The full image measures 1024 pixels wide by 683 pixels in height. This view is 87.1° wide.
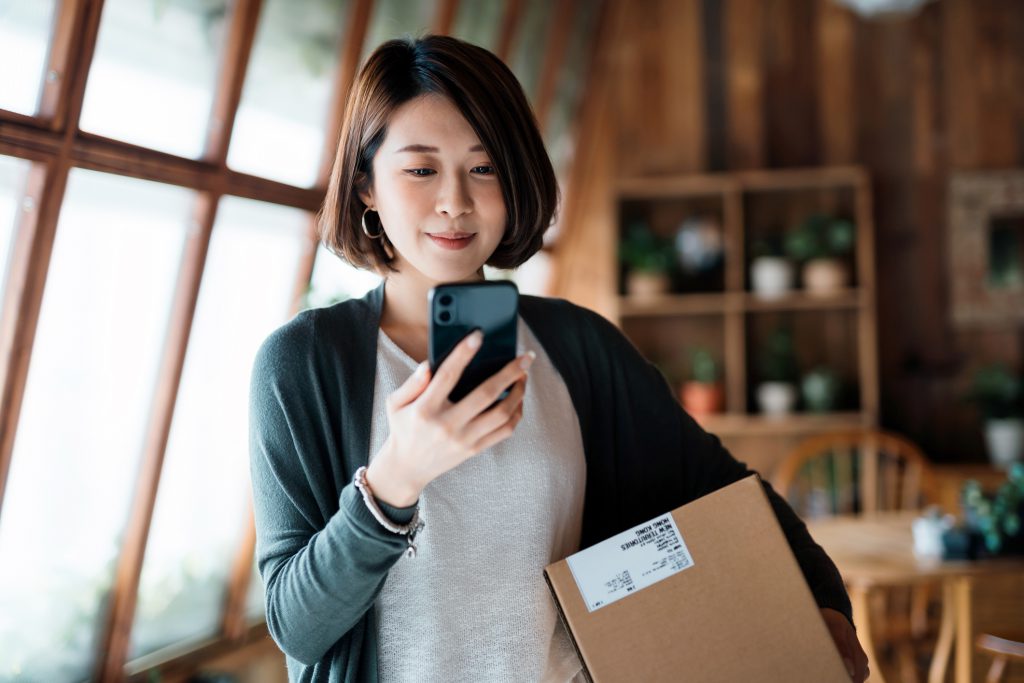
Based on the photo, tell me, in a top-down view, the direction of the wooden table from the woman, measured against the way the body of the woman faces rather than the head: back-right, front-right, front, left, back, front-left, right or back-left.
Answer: back-left

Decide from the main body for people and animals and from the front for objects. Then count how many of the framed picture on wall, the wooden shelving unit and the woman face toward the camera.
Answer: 3

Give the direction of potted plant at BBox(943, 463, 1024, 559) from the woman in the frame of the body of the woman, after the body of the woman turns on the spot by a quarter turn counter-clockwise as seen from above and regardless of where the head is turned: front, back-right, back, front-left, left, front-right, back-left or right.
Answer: front-left

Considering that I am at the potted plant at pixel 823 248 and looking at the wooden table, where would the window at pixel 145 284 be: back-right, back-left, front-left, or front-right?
front-right

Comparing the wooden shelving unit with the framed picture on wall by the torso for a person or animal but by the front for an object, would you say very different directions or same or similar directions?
same or similar directions

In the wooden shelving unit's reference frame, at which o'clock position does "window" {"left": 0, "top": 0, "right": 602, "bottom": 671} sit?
The window is roughly at 1 o'clock from the wooden shelving unit.

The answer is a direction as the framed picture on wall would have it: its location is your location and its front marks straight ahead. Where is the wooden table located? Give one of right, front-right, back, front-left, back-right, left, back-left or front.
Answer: front

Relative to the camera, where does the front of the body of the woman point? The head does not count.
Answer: toward the camera

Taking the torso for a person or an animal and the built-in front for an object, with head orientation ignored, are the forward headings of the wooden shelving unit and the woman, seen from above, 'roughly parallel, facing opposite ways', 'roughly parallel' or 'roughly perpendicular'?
roughly parallel

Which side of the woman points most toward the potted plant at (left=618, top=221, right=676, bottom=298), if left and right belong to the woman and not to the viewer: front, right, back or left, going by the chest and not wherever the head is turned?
back

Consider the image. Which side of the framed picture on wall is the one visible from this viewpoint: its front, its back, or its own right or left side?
front
